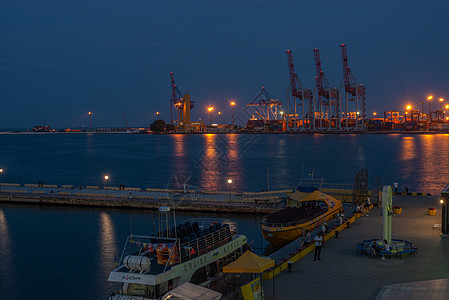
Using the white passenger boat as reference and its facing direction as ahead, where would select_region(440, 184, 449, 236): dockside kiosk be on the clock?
The dockside kiosk is roughly at 1 o'clock from the white passenger boat.

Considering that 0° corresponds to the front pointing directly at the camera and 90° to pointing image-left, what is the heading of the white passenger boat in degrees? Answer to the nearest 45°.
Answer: approximately 225°

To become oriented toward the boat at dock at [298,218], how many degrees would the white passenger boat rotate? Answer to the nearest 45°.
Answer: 0° — it already faces it

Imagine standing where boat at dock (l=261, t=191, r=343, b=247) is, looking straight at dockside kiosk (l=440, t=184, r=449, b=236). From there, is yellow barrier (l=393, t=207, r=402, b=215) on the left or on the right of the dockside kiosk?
left

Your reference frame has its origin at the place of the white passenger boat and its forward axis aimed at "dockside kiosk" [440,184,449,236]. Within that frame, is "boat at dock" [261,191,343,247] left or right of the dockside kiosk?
left
